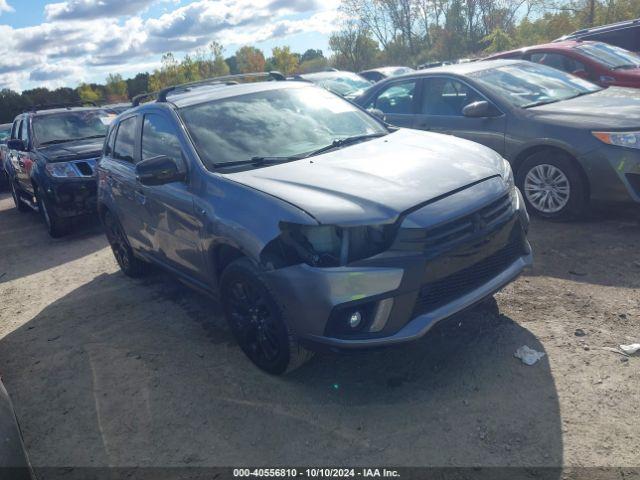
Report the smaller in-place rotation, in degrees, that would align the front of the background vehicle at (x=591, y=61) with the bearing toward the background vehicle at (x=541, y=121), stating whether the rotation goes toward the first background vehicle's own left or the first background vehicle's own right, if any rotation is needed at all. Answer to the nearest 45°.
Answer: approximately 45° to the first background vehicle's own right

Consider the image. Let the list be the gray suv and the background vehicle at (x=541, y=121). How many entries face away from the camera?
0

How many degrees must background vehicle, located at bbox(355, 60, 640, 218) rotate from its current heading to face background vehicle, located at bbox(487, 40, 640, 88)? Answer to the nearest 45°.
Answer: approximately 135° to its left

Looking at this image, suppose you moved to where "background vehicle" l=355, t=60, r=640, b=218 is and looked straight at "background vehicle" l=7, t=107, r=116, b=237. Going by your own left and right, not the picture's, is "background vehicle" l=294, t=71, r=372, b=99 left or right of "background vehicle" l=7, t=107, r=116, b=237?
right

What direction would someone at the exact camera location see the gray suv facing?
facing the viewer and to the right of the viewer

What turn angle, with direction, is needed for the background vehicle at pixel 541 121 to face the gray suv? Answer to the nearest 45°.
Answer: approximately 90° to its right

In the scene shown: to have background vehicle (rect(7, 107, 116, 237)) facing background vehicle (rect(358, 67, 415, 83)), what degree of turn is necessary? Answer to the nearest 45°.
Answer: approximately 90° to its left

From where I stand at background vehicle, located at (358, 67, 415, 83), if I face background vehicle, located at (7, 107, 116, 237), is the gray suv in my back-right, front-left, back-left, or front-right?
front-left

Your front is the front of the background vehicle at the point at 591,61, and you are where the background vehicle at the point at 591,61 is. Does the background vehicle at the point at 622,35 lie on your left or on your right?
on your left

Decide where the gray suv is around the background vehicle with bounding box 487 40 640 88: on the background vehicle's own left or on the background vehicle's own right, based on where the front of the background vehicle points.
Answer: on the background vehicle's own right

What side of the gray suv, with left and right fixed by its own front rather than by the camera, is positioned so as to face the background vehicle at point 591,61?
left
